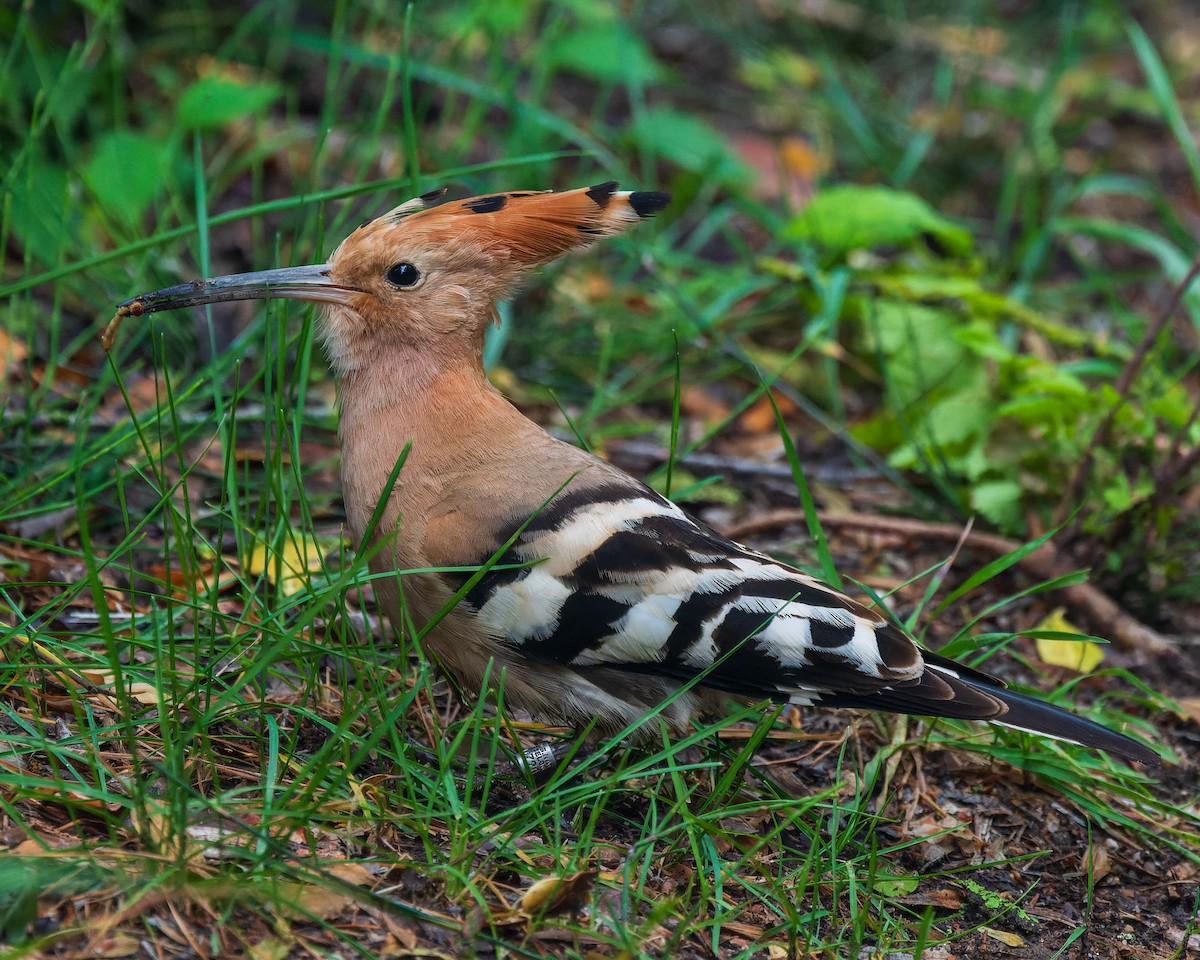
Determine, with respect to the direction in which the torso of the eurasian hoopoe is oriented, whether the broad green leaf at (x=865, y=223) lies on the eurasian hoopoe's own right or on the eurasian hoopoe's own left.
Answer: on the eurasian hoopoe's own right

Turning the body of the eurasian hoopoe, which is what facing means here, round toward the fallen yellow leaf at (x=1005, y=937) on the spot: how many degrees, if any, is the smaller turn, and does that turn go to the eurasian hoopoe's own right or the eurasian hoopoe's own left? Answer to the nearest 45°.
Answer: approximately 135° to the eurasian hoopoe's own left

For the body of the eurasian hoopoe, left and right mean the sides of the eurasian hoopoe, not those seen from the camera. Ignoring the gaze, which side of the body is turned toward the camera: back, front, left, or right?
left

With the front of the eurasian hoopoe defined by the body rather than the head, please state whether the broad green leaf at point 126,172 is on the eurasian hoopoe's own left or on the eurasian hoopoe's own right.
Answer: on the eurasian hoopoe's own right

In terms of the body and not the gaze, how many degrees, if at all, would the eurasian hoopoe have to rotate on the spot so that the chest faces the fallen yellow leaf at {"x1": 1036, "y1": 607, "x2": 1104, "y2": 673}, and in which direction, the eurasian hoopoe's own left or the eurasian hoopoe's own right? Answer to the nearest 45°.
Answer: approximately 135° to the eurasian hoopoe's own right

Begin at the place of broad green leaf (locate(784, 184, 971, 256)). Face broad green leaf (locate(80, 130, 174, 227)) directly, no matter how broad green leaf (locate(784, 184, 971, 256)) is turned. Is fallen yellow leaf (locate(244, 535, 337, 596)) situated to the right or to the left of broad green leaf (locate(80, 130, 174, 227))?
left

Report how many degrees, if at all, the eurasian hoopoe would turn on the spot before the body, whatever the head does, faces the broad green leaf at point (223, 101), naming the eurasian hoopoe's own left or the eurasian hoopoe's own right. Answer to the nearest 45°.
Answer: approximately 45° to the eurasian hoopoe's own right
